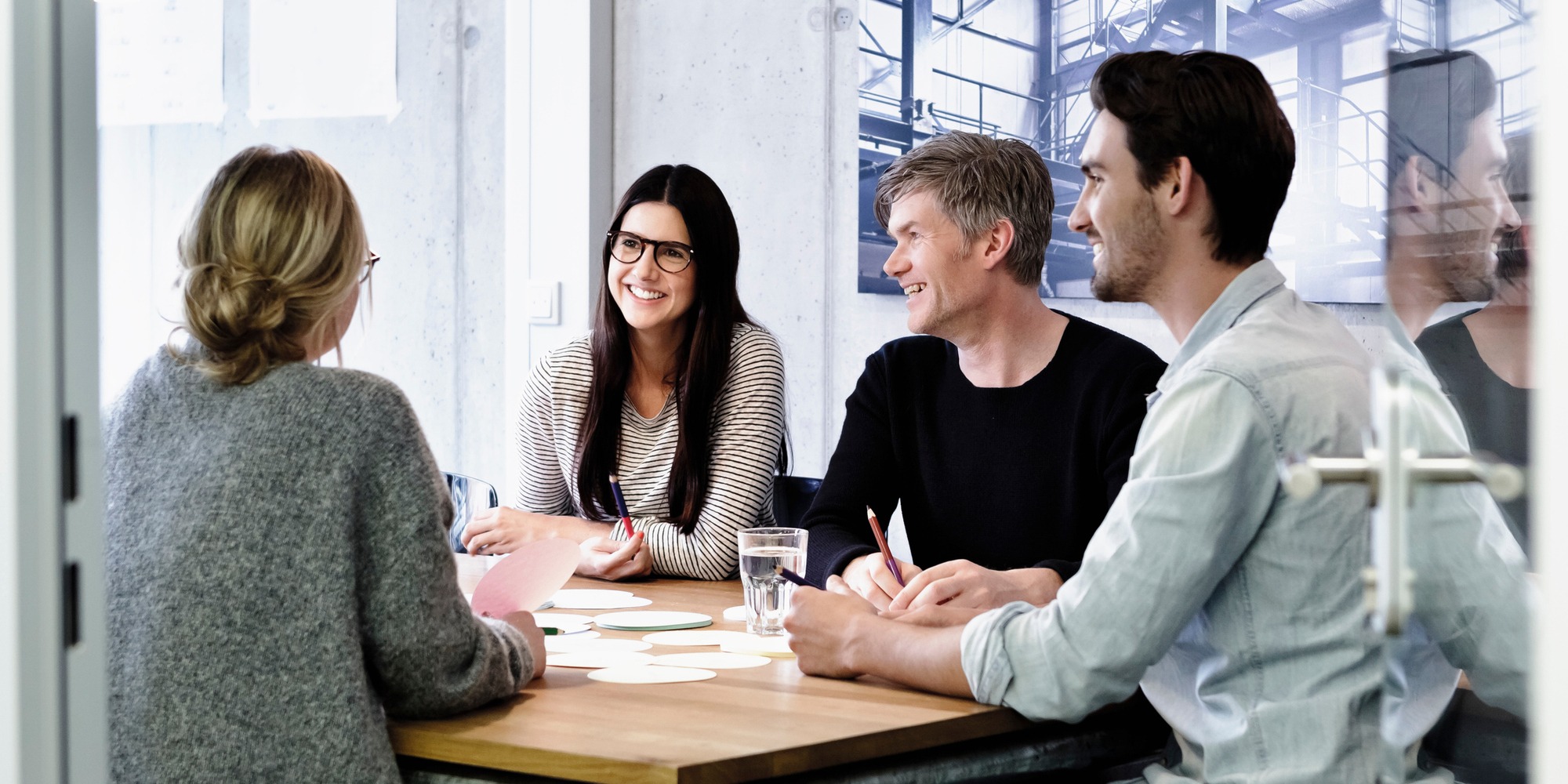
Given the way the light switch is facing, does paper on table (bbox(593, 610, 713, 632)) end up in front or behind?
in front

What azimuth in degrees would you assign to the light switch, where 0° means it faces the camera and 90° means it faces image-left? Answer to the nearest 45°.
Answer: approximately 0°

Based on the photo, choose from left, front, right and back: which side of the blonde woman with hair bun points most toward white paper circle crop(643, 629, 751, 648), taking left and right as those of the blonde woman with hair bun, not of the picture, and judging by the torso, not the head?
front

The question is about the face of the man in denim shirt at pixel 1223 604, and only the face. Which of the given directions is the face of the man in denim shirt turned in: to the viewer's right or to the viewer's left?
to the viewer's left

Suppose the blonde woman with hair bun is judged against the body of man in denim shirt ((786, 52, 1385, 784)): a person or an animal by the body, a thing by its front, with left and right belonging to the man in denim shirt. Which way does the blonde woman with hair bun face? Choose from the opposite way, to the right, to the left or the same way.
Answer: to the right

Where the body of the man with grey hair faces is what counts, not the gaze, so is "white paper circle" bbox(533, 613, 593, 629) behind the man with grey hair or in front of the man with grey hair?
in front

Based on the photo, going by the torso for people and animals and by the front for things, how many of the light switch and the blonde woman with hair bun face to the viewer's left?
0

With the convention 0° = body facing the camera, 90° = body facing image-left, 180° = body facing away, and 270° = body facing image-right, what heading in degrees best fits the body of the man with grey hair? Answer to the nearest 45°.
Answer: approximately 45°

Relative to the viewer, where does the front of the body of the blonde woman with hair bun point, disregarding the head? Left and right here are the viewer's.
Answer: facing away from the viewer and to the right of the viewer

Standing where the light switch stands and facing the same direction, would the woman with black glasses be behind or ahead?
ahead

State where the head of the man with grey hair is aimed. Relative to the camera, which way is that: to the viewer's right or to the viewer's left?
to the viewer's left

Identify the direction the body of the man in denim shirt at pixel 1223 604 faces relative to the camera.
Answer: to the viewer's left

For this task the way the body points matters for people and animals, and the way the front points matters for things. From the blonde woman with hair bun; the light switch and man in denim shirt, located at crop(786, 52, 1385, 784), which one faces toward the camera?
the light switch

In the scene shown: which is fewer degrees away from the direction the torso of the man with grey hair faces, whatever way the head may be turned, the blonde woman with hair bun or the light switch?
the blonde woman with hair bun
